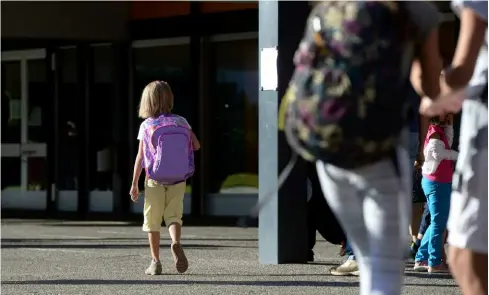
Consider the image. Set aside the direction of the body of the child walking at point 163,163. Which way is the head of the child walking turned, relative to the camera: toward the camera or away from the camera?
away from the camera

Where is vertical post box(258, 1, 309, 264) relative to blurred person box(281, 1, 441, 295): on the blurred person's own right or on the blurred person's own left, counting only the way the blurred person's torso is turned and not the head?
on the blurred person's own left

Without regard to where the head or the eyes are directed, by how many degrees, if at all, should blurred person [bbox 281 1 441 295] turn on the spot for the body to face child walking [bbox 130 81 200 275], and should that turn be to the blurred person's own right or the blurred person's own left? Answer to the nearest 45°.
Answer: approximately 45° to the blurred person's own left

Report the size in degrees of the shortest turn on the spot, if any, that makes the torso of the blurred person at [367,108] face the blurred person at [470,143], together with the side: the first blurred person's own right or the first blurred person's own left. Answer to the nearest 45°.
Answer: approximately 45° to the first blurred person's own right

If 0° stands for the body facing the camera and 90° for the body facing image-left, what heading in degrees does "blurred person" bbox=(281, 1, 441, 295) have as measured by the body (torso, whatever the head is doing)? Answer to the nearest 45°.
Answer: approximately 225°
